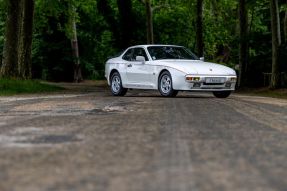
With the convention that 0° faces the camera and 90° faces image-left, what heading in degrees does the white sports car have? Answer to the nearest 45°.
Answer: approximately 315°

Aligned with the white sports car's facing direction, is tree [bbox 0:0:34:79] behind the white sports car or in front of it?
behind
